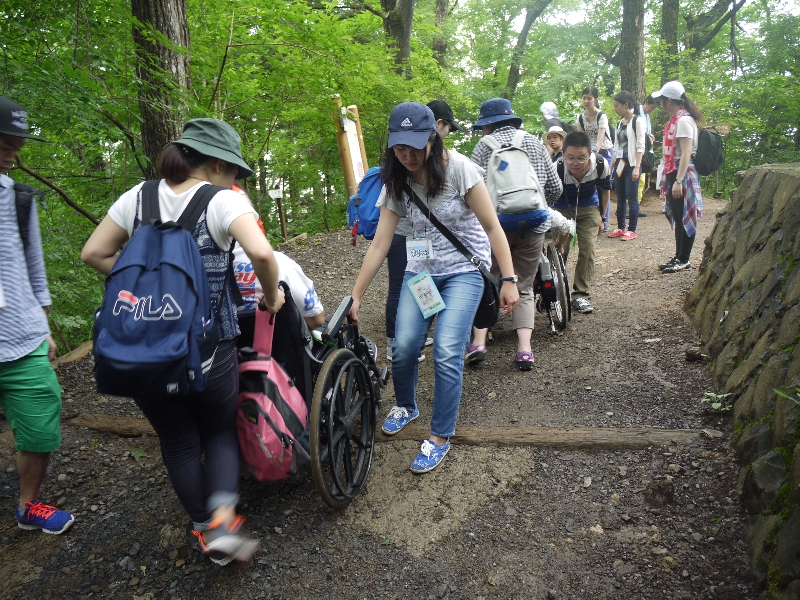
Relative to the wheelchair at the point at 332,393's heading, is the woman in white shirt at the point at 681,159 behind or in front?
in front

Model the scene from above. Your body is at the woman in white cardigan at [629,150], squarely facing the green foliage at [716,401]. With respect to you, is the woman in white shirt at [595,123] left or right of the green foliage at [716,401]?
right

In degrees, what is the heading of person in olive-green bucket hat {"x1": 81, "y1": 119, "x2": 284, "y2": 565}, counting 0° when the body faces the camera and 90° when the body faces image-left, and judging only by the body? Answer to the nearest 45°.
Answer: approximately 225°

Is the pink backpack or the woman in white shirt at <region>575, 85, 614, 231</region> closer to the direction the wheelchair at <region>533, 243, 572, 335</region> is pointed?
the woman in white shirt

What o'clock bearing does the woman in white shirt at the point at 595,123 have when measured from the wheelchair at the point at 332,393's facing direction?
The woman in white shirt is roughly at 12 o'clock from the wheelchair.

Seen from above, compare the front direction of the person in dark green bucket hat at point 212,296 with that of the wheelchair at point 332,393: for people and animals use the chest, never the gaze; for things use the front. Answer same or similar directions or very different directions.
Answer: same or similar directions

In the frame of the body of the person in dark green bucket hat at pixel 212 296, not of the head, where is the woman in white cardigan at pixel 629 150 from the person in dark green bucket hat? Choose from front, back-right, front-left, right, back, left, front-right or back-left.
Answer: front

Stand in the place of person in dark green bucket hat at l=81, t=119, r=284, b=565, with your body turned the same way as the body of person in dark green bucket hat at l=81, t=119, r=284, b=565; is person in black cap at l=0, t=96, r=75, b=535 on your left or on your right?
on your left

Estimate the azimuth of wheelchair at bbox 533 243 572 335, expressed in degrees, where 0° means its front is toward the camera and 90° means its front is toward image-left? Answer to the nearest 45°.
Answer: approximately 180°

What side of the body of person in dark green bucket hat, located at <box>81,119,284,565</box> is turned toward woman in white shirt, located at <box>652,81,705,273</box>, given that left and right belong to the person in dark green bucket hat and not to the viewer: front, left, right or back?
front

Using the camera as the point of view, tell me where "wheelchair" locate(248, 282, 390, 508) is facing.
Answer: facing away from the viewer and to the right of the viewer
